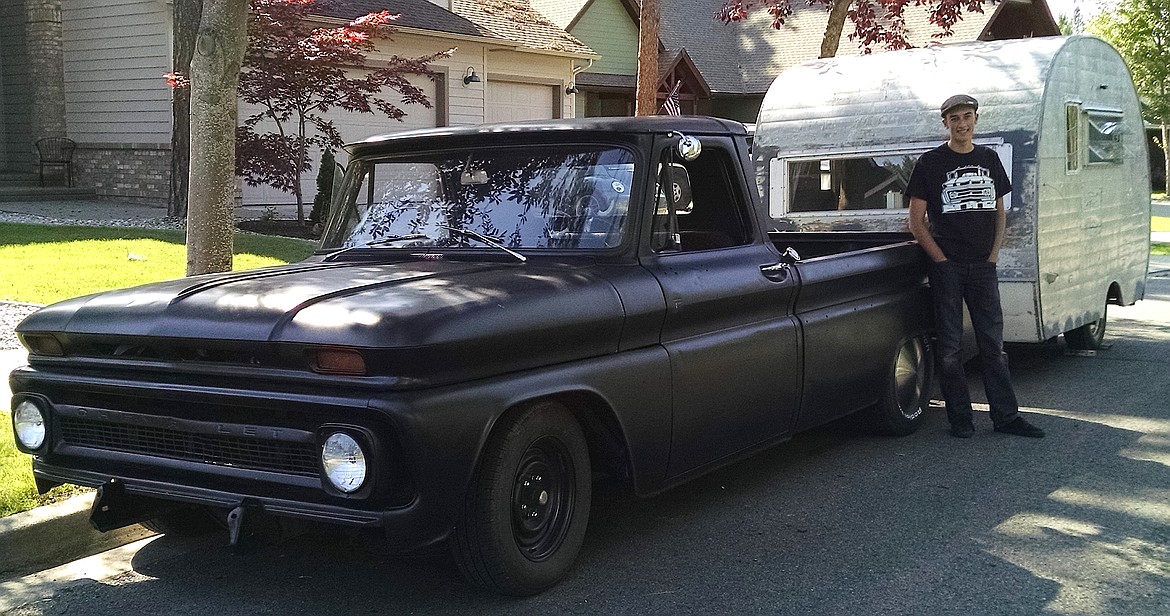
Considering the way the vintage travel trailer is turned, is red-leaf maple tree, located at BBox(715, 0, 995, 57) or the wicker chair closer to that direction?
the wicker chair

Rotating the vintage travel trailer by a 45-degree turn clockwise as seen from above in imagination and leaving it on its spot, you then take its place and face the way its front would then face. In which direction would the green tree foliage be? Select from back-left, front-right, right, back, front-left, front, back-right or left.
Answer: right

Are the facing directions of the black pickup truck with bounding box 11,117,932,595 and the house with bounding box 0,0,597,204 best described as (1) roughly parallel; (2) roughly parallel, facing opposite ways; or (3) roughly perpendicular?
roughly perpendicular

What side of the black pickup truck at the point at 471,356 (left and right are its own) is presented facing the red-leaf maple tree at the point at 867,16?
back

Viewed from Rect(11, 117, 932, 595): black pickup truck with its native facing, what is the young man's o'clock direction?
The young man is roughly at 6 o'clock from the black pickup truck.

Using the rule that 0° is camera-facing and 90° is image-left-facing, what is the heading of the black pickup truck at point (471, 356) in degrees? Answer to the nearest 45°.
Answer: approximately 45°

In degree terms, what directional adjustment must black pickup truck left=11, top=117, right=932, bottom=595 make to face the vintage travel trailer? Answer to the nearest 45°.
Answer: approximately 180°

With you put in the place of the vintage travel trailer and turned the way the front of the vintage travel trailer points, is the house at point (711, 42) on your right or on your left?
on your right

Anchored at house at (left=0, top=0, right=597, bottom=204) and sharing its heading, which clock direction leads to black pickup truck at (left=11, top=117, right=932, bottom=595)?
The black pickup truck is roughly at 1 o'clock from the house.

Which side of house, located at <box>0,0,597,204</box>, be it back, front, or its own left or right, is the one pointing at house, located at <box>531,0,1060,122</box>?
left

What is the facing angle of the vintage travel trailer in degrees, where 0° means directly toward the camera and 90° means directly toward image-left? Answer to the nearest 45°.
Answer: approximately 45°

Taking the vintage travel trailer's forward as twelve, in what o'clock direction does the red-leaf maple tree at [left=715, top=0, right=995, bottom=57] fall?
The red-leaf maple tree is roughly at 4 o'clock from the vintage travel trailer.
